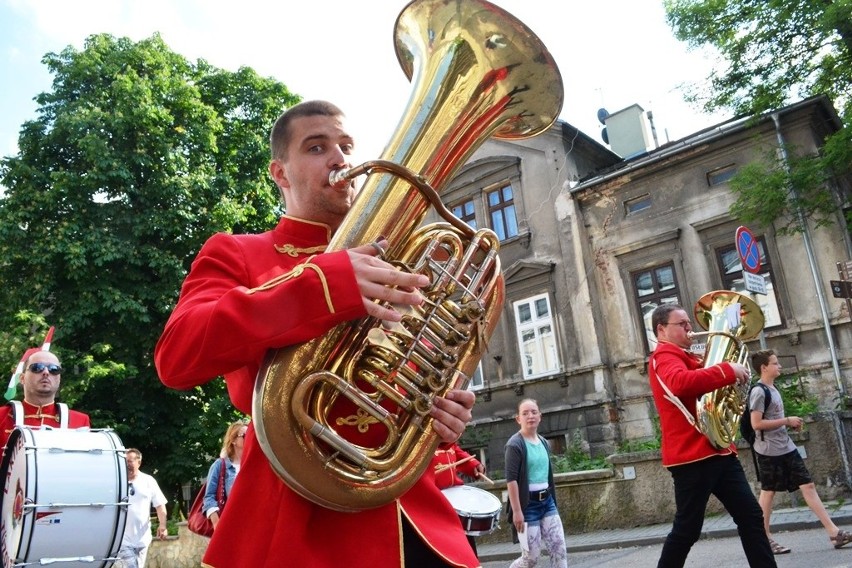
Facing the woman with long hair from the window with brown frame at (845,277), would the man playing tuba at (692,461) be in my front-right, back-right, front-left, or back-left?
front-left

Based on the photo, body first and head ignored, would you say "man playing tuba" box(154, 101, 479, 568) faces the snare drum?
no

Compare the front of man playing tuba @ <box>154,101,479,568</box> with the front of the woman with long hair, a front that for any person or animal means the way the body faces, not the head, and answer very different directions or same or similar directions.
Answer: same or similar directions

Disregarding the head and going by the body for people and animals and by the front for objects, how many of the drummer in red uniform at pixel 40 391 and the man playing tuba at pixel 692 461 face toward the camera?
1

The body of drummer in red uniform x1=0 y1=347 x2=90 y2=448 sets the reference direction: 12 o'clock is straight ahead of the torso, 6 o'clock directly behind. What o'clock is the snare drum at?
The snare drum is roughly at 10 o'clock from the drummer in red uniform.

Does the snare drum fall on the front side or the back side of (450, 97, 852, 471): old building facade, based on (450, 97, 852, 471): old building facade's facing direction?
on the front side

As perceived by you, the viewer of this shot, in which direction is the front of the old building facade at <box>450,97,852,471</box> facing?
facing the viewer and to the left of the viewer

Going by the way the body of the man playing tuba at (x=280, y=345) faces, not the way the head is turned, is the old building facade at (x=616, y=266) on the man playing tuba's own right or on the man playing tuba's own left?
on the man playing tuba's own left

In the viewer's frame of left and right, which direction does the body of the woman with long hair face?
facing the viewer and to the right of the viewer

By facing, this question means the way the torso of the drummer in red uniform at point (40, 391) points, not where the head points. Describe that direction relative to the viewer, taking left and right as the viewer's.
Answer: facing the viewer

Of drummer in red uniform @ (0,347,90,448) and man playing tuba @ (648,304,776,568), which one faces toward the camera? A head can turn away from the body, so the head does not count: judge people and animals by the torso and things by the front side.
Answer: the drummer in red uniform

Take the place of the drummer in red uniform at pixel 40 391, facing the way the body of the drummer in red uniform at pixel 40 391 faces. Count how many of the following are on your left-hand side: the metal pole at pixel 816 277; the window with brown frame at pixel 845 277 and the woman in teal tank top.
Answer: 3
